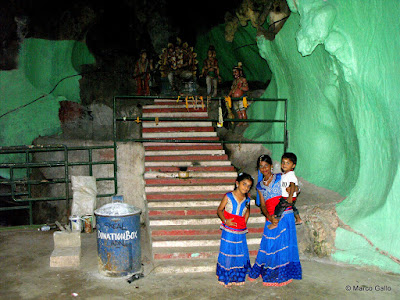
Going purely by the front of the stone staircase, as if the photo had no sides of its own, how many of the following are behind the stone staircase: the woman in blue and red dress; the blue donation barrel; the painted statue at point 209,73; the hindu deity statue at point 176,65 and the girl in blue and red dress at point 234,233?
2

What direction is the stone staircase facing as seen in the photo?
toward the camera

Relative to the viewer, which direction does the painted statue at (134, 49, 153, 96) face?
toward the camera

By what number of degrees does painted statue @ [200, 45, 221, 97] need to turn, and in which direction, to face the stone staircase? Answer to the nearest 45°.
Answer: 0° — it already faces it

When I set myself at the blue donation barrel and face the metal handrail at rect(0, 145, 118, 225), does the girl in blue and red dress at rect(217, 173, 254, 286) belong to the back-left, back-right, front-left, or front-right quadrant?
back-right

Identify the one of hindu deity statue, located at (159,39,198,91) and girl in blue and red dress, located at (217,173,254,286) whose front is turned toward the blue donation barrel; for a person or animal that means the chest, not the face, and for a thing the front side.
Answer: the hindu deity statue

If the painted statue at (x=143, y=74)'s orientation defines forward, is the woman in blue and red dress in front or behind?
in front

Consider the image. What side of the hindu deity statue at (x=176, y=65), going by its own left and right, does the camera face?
front

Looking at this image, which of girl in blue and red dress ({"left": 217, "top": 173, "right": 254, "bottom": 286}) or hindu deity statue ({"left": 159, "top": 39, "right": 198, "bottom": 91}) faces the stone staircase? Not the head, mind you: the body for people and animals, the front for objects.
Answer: the hindu deity statue

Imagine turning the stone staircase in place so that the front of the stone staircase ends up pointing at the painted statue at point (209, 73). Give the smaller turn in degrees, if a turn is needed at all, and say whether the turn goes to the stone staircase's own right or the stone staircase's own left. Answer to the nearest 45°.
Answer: approximately 180°

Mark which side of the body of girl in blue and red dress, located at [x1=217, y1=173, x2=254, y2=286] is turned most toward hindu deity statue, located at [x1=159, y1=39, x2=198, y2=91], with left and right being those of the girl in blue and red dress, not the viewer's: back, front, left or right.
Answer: back

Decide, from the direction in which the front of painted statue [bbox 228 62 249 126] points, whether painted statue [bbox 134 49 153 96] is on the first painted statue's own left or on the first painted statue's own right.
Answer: on the first painted statue's own right

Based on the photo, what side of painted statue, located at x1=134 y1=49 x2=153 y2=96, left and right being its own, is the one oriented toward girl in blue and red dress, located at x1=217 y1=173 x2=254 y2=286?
front
